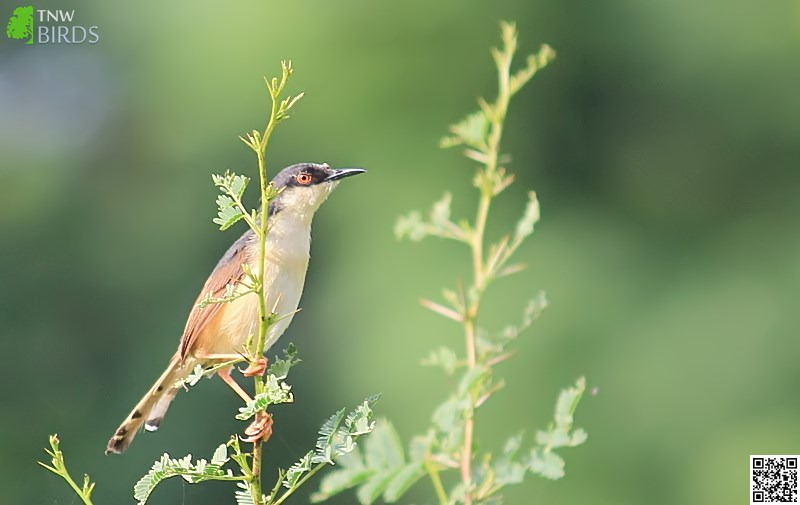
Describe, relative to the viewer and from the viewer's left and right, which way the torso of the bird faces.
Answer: facing to the right of the viewer
